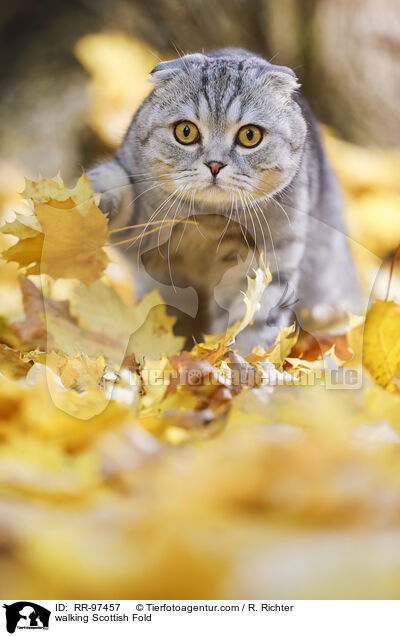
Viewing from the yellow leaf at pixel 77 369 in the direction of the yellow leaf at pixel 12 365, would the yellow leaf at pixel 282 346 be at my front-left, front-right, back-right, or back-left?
back-right

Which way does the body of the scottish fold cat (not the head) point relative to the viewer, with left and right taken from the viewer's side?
facing the viewer
